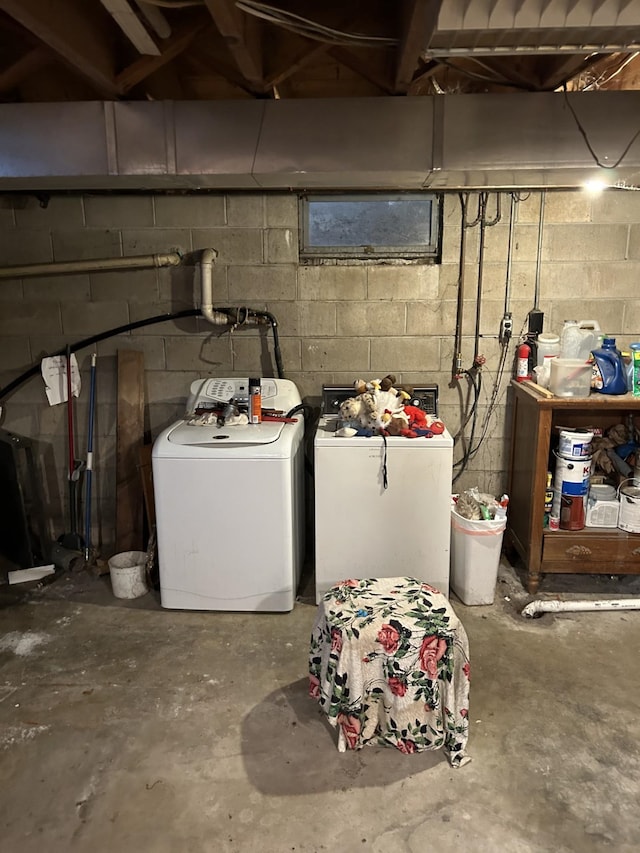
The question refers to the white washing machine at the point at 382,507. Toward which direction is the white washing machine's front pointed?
toward the camera

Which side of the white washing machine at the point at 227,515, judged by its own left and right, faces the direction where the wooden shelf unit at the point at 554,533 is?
left

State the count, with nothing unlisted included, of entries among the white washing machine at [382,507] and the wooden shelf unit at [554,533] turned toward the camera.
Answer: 2

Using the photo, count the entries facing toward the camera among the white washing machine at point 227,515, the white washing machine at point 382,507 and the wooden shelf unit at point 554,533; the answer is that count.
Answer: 3

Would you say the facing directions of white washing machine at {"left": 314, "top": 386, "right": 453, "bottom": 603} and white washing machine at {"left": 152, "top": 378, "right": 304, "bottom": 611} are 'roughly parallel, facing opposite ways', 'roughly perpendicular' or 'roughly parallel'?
roughly parallel

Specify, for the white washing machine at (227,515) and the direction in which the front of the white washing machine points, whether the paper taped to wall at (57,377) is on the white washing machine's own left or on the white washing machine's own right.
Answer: on the white washing machine's own right

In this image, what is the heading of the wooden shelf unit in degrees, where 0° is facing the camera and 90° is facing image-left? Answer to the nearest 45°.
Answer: approximately 0°

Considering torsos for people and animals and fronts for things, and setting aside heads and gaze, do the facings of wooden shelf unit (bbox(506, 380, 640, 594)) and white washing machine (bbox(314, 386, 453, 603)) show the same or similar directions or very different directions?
same or similar directions

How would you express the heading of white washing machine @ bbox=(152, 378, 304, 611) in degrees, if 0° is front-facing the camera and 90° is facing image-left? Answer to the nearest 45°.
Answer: approximately 0°

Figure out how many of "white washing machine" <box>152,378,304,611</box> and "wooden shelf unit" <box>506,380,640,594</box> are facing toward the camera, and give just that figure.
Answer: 2
